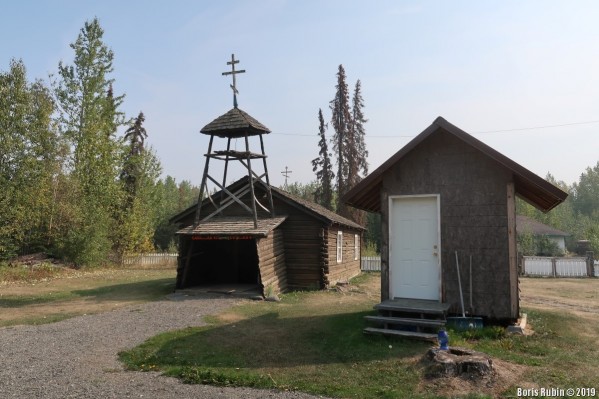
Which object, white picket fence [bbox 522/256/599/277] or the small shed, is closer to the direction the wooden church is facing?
the small shed

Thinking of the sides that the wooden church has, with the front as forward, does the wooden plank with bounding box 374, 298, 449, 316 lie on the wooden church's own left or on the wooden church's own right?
on the wooden church's own left

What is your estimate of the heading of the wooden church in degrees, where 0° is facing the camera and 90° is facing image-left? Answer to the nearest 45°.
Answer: approximately 45°

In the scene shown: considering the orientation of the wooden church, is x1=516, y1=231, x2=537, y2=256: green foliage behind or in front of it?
behind

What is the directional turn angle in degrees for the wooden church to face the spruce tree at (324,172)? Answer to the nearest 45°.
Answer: approximately 135° to its right

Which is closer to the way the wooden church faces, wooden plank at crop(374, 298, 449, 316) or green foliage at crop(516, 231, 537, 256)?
the wooden plank

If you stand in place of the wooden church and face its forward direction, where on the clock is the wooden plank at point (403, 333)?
The wooden plank is roughly at 10 o'clock from the wooden church.

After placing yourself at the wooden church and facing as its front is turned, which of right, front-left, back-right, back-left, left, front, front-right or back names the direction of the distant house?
back

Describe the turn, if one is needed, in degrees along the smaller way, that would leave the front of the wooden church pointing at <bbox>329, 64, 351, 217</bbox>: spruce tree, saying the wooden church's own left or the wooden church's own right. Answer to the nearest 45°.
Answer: approximately 135° to the wooden church's own right
